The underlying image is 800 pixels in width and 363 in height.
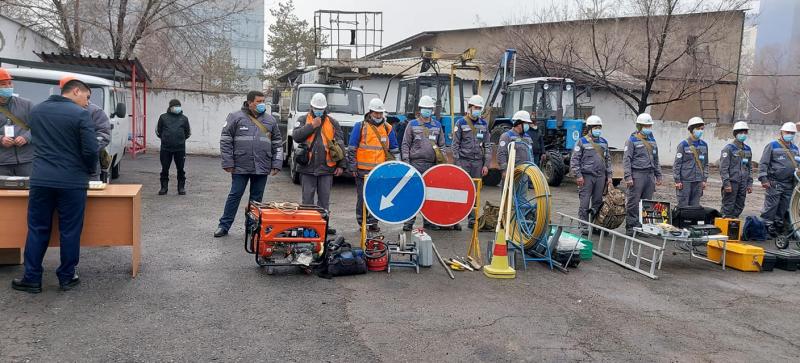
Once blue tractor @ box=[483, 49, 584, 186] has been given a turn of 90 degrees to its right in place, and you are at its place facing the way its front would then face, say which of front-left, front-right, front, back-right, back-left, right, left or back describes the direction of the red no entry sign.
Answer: front-left

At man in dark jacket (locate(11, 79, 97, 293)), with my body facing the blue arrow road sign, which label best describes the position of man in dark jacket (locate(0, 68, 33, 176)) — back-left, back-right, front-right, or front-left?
back-left

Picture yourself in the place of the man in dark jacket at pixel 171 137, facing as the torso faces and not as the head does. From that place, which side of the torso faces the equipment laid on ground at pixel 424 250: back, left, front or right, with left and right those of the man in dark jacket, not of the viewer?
front

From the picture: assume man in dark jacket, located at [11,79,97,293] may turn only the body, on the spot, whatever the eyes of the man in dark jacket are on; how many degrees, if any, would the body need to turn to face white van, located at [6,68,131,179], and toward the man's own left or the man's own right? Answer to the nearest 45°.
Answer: approximately 45° to the man's own left

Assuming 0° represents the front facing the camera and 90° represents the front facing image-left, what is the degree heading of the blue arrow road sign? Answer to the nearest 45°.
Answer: approximately 0°

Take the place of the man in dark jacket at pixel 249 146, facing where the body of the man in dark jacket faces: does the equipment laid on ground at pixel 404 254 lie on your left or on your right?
on your left

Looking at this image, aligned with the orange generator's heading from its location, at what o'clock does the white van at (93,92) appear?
The white van is roughly at 5 o'clock from the orange generator.

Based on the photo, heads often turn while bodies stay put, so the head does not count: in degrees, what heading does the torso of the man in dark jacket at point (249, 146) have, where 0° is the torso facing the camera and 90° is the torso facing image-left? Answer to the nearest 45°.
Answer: approximately 0°

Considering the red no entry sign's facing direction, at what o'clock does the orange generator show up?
The orange generator is roughly at 2 o'clock from the red no entry sign.

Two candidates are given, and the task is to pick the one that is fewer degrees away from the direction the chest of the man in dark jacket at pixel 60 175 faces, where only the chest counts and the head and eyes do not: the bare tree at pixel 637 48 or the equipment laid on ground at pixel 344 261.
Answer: the bare tree

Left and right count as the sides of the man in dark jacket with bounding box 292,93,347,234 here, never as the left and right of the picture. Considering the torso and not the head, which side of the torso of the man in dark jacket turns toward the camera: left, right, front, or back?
front

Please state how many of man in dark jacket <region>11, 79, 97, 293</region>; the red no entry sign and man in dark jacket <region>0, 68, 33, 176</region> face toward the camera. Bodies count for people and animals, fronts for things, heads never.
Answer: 2
